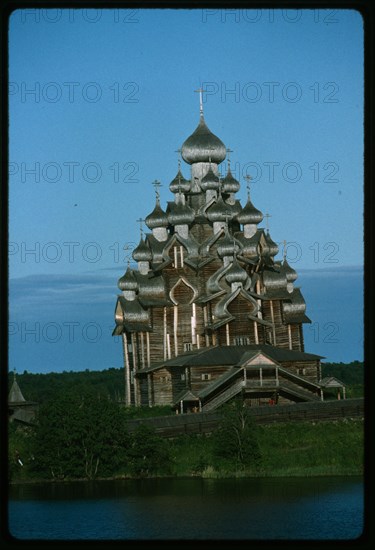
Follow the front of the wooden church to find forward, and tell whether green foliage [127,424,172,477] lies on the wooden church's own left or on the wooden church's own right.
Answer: on the wooden church's own right

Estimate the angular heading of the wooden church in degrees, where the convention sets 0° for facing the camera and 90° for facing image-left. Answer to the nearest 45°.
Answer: approximately 315°

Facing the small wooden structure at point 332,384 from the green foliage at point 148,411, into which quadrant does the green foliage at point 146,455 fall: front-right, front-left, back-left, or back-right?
back-right
